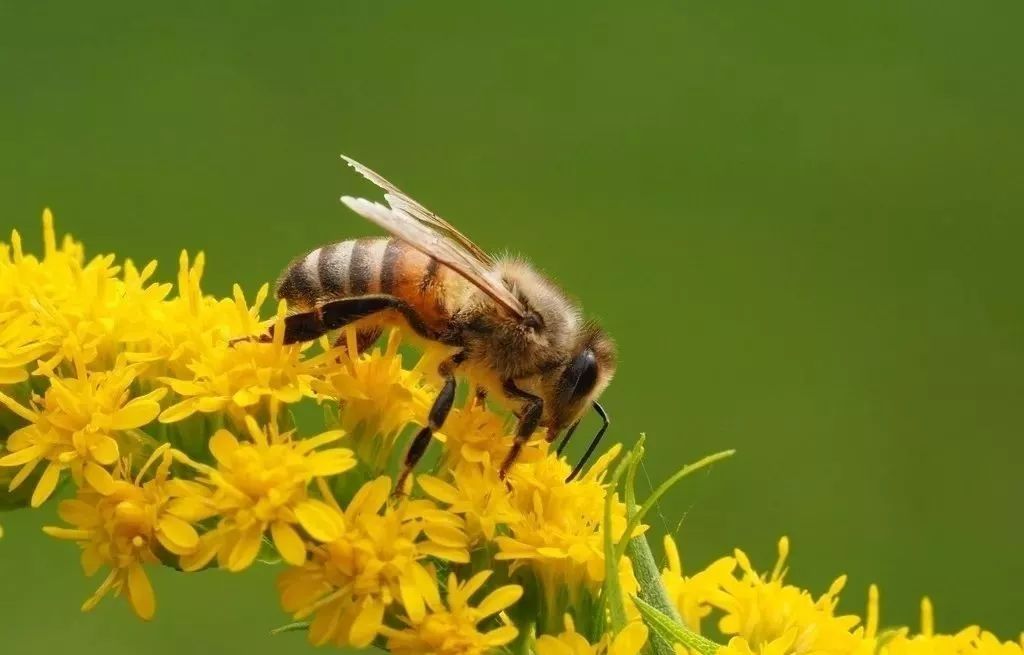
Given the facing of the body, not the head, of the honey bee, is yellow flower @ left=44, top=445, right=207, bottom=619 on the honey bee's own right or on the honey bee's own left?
on the honey bee's own right

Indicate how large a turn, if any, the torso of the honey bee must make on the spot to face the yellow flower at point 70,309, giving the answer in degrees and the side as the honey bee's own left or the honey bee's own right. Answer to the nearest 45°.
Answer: approximately 180°

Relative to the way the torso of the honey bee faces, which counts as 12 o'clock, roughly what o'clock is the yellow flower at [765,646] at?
The yellow flower is roughly at 1 o'clock from the honey bee.

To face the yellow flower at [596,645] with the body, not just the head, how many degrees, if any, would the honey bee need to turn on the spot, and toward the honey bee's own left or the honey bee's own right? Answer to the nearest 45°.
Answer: approximately 45° to the honey bee's own right

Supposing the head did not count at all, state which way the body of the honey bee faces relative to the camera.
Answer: to the viewer's right

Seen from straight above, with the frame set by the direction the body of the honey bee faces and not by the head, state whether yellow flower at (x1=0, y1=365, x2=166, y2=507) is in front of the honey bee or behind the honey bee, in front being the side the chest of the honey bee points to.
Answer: behind

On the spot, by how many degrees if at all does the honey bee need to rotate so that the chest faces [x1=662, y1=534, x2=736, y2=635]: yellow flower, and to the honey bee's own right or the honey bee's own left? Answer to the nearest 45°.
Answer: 0° — it already faces it

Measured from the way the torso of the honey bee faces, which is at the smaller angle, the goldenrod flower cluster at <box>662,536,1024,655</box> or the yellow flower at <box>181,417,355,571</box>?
the goldenrod flower cluster
